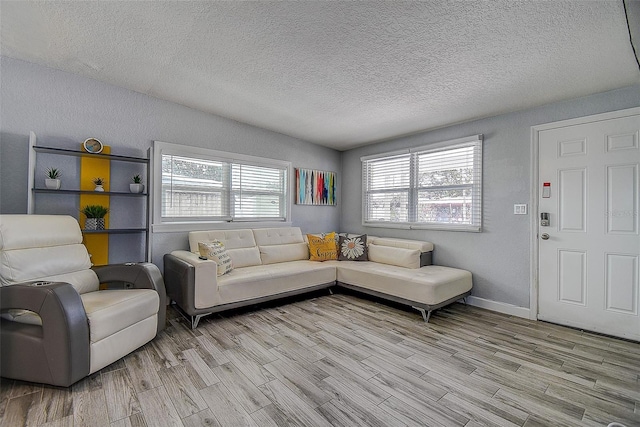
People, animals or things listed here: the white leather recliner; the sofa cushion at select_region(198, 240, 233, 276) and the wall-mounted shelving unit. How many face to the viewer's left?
0

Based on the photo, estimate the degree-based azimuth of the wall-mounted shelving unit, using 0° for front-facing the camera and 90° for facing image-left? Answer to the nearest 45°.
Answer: approximately 315°

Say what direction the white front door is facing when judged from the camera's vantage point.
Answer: facing the viewer and to the left of the viewer

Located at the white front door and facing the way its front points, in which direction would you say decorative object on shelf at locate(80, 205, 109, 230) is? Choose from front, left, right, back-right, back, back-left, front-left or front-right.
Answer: front

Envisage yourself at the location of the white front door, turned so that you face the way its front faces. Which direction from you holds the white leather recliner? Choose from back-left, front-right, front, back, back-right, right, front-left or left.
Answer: front

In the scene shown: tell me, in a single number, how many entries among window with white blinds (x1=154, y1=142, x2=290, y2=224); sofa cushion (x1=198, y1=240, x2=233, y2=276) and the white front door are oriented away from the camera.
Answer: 0

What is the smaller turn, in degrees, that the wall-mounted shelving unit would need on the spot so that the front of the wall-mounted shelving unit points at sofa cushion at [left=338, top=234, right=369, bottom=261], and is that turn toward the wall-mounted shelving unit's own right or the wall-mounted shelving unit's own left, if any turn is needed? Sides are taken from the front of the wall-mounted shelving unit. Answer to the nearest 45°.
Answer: approximately 45° to the wall-mounted shelving unit's own left

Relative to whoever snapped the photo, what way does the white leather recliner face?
facing the viewer and to the right of the viewer

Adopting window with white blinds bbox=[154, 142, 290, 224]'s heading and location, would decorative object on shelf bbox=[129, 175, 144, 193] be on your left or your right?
on your right

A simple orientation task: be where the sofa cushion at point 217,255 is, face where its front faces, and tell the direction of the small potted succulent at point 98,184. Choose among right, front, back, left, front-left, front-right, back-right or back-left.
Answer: back-right

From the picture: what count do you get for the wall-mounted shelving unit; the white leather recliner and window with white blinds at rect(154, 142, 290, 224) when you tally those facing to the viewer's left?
0
